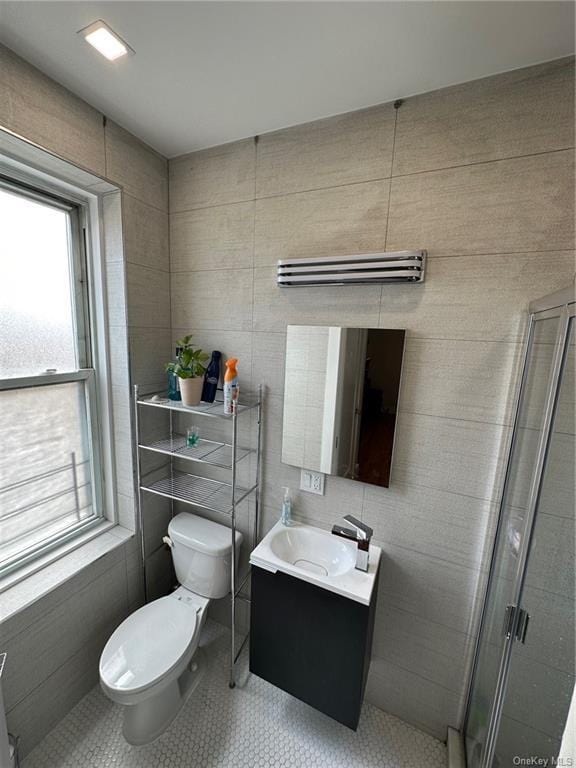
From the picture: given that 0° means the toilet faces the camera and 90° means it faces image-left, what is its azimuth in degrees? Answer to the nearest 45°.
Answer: approximately 45°
